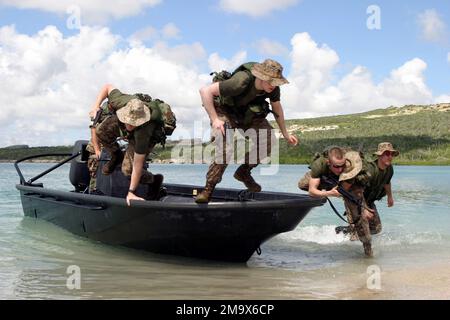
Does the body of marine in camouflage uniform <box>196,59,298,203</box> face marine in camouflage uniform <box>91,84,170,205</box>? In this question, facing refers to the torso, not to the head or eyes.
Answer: no

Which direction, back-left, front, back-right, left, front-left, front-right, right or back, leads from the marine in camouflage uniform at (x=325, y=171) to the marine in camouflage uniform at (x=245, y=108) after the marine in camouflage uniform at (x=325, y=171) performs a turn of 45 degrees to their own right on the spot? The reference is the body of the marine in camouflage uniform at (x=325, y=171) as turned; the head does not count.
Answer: front-right

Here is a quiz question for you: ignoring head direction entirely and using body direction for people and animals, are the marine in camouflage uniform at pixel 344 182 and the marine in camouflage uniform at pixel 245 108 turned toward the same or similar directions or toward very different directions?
same or similar directions

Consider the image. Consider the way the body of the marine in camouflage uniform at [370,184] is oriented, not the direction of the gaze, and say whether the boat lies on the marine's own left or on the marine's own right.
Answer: on the marine's own right

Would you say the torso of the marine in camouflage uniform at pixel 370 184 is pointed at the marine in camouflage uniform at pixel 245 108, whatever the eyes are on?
no

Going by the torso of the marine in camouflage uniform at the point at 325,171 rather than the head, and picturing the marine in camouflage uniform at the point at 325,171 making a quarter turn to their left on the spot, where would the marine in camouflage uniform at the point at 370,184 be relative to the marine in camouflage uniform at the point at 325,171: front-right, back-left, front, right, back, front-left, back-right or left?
front

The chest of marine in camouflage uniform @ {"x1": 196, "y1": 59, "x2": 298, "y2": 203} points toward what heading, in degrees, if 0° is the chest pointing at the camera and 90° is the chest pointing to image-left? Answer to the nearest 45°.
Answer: approximately 315°

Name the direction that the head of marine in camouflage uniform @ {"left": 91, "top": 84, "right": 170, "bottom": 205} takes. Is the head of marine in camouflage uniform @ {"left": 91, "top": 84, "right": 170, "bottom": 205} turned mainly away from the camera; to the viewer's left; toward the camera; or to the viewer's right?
toward the camera

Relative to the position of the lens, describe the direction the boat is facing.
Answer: facing the viewer and to the right of the viewer

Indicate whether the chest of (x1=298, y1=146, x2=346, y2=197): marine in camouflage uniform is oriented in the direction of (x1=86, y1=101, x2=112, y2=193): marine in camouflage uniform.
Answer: no

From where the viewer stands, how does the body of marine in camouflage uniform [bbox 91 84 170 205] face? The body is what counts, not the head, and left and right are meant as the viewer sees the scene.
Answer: facing the viewer and to the left of the viewer
